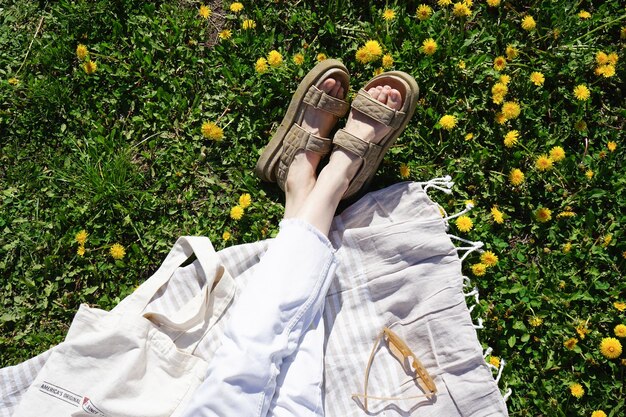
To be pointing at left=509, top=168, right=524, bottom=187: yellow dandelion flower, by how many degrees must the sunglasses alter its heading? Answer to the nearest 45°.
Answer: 0° — it already faces it

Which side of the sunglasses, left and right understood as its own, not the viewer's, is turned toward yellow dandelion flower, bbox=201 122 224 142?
left

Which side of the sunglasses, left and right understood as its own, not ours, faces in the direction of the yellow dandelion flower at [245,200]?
left

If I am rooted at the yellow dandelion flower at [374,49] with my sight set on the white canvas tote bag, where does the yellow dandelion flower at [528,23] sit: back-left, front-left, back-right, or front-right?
back-left

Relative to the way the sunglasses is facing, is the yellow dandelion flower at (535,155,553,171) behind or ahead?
ahead

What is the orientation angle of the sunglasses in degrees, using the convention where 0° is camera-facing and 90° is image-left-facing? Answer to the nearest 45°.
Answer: approximately 225°
